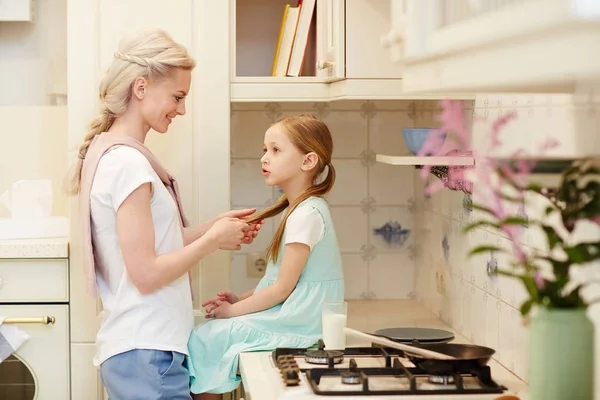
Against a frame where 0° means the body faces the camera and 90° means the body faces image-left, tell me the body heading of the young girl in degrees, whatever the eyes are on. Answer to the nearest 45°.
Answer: approximately 90°

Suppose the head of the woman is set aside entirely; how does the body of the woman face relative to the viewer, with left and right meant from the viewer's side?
facing to the right of the viewer

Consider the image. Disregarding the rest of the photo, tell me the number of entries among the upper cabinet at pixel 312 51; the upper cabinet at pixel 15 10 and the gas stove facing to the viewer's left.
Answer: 1

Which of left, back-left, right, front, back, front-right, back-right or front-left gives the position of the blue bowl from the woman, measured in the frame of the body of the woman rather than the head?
front

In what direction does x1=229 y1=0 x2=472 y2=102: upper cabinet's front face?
toward the camera

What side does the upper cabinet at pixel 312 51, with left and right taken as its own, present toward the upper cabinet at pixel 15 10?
right

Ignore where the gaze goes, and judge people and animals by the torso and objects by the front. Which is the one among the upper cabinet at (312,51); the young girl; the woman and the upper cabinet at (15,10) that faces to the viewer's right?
the woman

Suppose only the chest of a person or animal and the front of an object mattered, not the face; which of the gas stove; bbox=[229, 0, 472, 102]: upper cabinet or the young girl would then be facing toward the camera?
the upper cabinet

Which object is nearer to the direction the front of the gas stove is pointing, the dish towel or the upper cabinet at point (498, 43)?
the dish towel

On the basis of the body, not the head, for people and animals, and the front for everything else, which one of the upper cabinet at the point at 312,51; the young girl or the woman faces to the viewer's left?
the young girl

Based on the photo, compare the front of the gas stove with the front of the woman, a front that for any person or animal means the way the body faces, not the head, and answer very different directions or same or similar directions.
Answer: very different directions

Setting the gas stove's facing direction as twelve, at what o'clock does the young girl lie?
The young girl is roughly at 2 o'clock from the gas stove.

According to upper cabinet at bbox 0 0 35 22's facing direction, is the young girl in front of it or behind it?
in front

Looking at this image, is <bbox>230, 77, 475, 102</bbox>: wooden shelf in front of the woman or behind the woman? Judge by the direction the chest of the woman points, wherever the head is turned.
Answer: in front

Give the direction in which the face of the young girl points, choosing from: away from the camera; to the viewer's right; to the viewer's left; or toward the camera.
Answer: to the viewer's left

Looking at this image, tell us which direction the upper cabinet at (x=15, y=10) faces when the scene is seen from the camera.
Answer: facing the viewer

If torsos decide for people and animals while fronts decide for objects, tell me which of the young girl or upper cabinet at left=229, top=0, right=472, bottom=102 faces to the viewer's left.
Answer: the young girl
